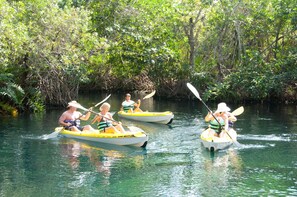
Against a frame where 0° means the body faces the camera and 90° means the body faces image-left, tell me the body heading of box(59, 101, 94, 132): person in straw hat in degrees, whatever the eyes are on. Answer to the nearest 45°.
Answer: approximately 315°

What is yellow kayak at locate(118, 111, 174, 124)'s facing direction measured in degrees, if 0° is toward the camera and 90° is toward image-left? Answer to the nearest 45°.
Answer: approximately 315°

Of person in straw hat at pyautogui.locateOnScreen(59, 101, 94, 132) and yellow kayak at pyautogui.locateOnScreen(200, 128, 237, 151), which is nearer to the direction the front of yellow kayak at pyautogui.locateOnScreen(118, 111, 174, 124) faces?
the yellow kayak

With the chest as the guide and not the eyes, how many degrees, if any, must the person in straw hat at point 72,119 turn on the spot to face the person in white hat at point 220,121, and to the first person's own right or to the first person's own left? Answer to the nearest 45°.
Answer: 0° — they already face them

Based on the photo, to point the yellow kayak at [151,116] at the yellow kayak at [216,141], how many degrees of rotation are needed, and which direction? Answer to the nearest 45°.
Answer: approximately 45° to its right
